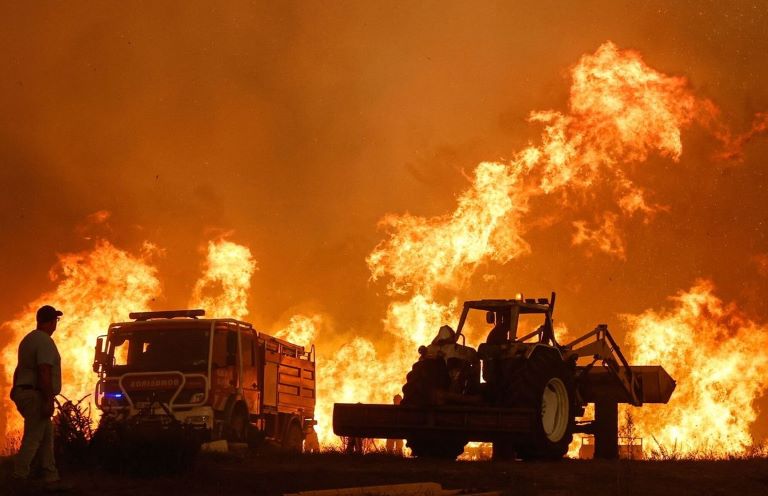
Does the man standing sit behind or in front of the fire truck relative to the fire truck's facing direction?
in front

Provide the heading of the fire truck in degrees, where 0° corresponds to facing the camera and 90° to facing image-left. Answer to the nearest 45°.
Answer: approximately 45°

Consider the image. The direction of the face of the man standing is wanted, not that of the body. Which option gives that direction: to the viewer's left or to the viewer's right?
to the viewer's right
